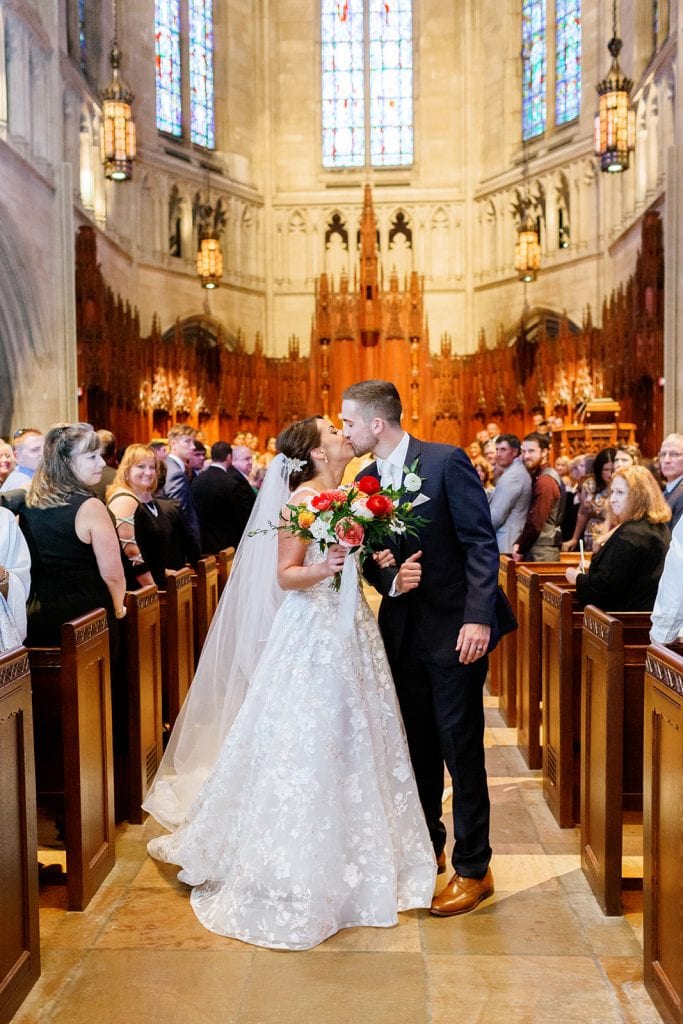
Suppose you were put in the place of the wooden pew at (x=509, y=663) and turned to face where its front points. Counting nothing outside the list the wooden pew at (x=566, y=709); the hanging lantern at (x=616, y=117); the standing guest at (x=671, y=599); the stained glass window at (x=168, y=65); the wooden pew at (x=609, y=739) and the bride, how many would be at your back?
4

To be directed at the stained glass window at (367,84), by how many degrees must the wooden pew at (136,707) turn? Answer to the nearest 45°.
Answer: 0° — it already faces it

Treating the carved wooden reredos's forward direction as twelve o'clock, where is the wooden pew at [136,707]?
The wooden pew is roughly at 12 o'clock from the carved wooden reredos.

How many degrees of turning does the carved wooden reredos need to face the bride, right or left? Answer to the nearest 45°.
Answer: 0° — it already faces them

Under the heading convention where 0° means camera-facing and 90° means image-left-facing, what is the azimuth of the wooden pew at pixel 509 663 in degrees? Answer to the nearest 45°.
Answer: approximately 180°

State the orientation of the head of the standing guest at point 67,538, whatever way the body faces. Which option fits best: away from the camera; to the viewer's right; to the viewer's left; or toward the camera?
to the viewer's right

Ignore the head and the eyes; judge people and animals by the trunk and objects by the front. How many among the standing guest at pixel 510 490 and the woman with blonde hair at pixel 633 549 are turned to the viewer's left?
2

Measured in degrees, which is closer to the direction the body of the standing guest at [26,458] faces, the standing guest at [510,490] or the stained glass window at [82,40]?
the standing guest

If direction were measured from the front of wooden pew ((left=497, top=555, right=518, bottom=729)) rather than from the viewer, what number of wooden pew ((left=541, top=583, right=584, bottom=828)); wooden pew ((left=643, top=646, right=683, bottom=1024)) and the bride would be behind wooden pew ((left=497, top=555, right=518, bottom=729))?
3

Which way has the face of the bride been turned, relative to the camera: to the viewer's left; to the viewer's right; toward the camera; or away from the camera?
to the viewer's right

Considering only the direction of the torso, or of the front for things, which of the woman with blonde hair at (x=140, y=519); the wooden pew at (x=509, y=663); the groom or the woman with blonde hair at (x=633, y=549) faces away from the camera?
the wooden pew
